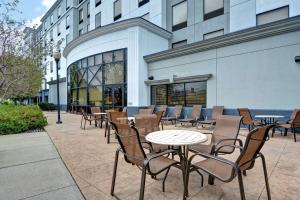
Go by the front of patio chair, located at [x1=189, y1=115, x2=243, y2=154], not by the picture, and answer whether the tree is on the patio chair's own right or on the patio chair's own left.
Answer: on the patio chair's own right

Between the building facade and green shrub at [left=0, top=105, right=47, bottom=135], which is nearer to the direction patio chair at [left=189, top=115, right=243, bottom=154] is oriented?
the green shrub

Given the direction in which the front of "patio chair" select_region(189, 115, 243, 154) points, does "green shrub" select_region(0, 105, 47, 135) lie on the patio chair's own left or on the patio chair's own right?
on the patio chair's own right

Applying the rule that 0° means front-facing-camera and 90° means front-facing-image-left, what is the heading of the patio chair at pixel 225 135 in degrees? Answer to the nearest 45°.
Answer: approximately 45°

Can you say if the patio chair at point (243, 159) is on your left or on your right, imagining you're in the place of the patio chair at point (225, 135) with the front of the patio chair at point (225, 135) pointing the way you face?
on your left

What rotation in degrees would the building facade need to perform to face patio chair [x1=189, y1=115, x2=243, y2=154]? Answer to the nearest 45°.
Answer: approximately 45° to its left
